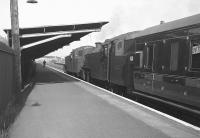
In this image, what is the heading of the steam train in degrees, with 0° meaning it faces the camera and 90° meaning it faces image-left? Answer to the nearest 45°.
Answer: approximately 135°
